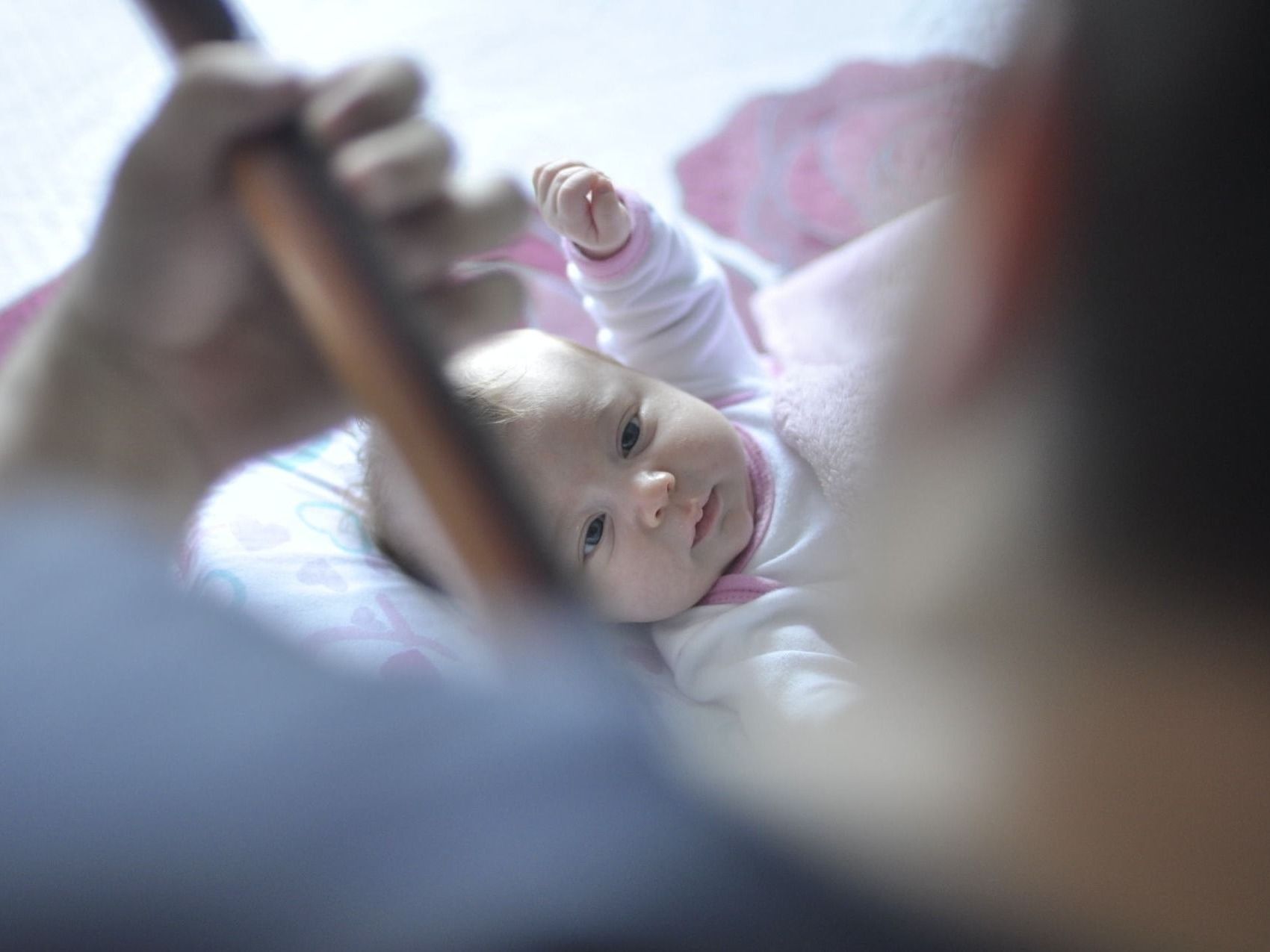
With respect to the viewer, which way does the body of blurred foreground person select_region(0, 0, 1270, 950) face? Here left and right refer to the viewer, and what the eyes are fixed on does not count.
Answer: facing away from the viewer and to the left of the viewer
